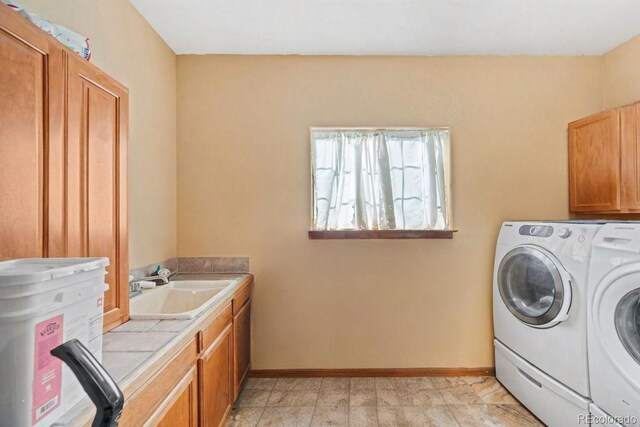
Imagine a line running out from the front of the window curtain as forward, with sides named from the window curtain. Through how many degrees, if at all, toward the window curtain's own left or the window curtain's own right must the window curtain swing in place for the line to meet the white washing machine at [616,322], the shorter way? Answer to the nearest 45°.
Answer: approximately 45° to the window curtain's own left

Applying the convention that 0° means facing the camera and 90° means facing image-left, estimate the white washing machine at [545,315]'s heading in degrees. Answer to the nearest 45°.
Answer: approximately 45°

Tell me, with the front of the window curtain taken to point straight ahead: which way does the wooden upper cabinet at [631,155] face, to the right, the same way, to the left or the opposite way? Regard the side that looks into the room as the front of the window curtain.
to the right

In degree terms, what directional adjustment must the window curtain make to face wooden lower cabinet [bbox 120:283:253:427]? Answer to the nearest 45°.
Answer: approximately 45° to its right

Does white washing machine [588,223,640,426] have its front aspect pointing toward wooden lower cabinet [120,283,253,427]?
yes
